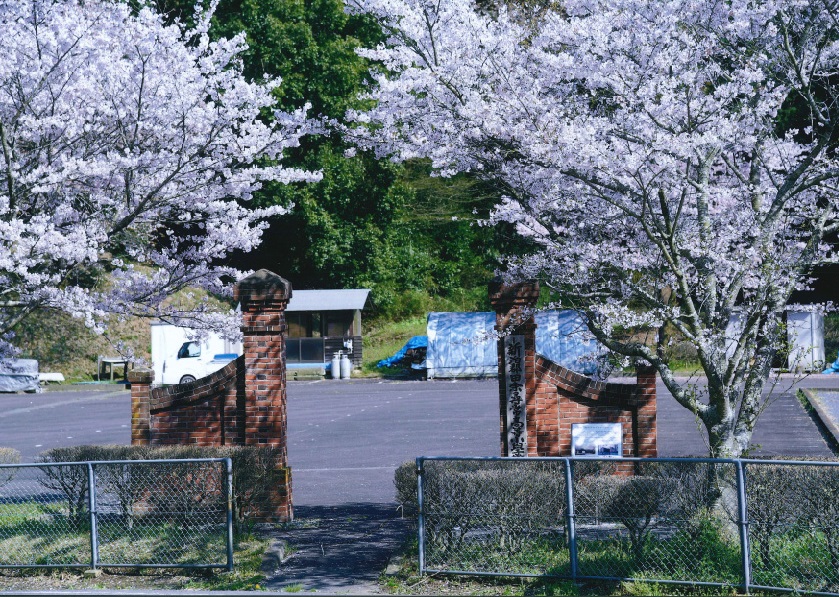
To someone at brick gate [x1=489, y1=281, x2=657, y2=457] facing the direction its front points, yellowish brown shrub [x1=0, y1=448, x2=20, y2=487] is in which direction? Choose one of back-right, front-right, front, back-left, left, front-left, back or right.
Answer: right

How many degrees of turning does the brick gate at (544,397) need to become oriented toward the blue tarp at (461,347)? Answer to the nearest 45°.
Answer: approximately 180°

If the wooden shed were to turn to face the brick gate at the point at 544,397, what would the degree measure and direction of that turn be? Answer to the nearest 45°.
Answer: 0° — it already faces it

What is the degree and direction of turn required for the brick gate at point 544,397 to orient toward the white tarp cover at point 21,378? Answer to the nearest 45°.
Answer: approximately 135° to its right

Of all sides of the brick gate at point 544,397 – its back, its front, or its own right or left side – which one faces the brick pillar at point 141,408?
right

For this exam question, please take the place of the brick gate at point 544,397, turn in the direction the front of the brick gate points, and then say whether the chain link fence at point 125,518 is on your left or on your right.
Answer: on your right

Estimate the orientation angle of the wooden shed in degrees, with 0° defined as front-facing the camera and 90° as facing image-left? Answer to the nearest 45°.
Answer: approximately 0°

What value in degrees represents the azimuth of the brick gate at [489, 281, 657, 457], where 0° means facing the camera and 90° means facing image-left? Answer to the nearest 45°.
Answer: approximately 0°

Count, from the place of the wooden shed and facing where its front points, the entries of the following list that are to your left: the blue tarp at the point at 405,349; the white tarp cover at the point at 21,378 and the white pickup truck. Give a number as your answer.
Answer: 1

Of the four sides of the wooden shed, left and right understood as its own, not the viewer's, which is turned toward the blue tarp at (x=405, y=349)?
left

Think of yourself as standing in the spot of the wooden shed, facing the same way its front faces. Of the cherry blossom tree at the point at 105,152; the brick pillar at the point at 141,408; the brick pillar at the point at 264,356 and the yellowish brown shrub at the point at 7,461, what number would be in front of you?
4

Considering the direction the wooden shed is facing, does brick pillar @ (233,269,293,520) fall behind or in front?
in front

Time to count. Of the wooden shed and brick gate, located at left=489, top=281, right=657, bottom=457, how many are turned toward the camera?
2

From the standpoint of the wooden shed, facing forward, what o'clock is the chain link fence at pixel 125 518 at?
The chain link fence is roughly at 12 o'clock from the wooden shed.
